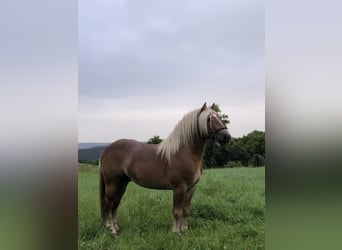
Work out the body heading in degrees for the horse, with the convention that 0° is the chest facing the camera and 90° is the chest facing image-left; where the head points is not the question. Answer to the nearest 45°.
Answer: approximately 270°
